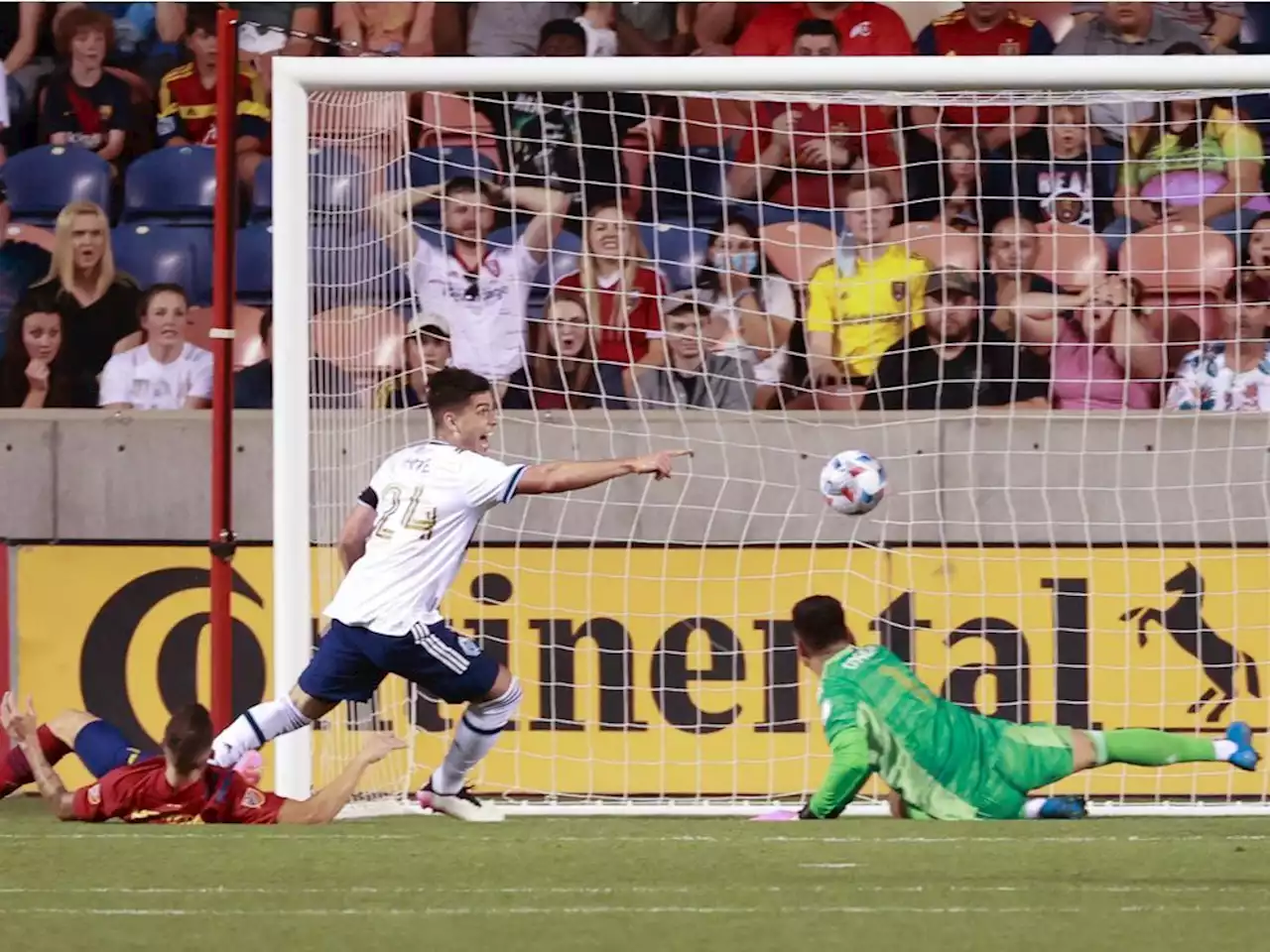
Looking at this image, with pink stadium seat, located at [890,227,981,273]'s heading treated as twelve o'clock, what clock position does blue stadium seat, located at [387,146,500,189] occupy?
The blue stadium seat is roughly at 3 o'clock from the pink stadium seat.

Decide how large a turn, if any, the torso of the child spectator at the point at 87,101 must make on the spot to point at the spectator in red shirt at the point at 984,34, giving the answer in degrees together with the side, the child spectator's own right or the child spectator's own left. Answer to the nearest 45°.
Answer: approximately 90° to the child spectator's own left

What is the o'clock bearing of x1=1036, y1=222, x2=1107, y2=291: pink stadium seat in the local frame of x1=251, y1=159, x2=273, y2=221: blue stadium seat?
The pink stadium seat is roughly at 10 o'clock from the blue stadium seat.
